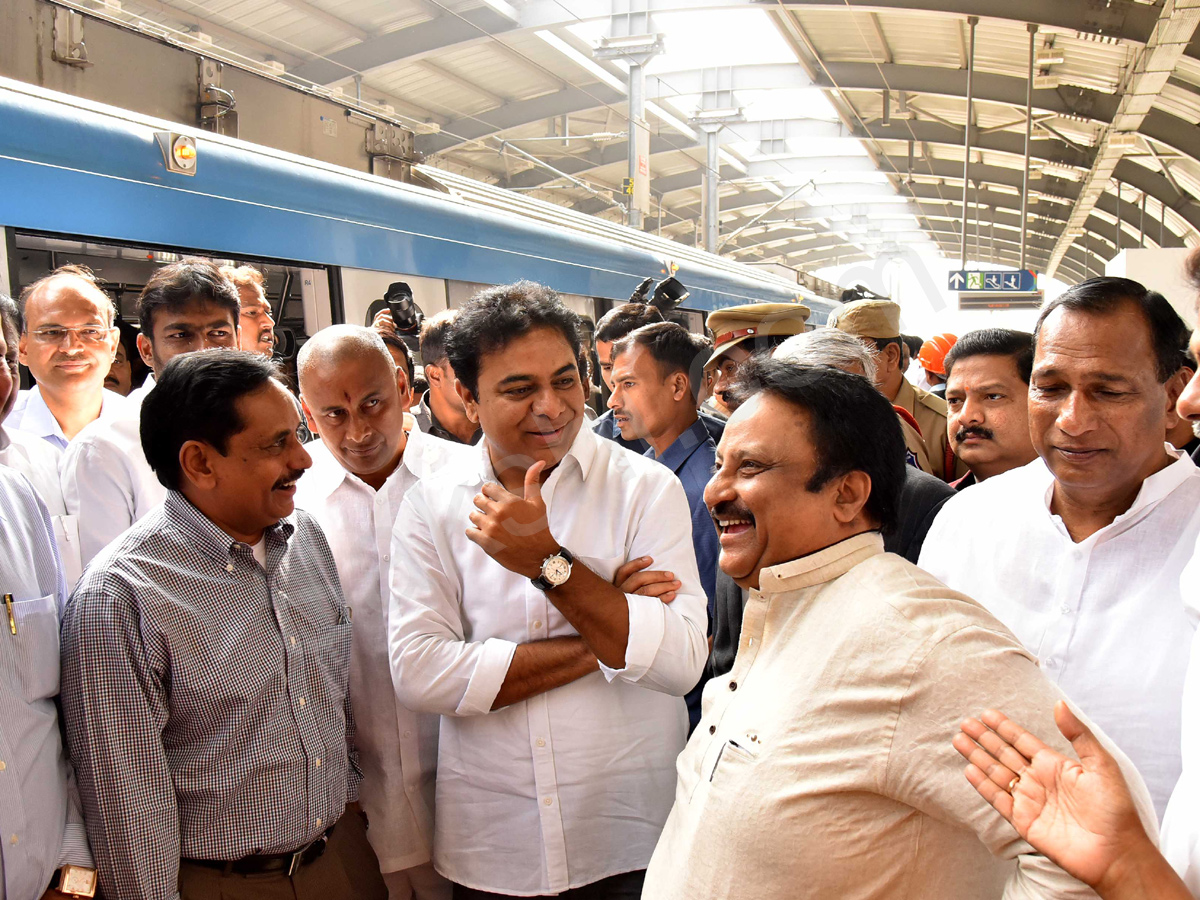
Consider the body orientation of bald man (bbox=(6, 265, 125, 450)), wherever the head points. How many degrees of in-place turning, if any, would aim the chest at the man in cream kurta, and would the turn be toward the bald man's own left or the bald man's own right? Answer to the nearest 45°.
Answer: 0° — they already face them

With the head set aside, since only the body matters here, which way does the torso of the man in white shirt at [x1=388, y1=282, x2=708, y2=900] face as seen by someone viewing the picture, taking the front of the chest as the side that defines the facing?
toward the camera

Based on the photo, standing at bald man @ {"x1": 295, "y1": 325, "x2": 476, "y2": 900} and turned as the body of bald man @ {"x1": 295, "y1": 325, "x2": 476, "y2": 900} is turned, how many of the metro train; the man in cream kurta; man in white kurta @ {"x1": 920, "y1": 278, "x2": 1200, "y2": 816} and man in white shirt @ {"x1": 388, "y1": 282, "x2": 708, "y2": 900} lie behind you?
1

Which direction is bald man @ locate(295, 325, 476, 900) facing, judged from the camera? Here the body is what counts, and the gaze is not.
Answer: toward the camera

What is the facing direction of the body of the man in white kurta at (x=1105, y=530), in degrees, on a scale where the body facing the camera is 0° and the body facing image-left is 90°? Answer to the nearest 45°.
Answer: approximately 45°

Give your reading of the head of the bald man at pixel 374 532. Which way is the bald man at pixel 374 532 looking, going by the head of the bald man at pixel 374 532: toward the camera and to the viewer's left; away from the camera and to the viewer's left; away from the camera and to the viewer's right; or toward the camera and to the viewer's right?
toward the camera and to the viewer's right

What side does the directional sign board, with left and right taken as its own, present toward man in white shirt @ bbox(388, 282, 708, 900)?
front

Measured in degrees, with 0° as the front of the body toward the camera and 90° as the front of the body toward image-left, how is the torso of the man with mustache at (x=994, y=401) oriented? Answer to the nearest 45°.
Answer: approximately 45°
